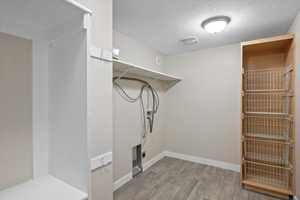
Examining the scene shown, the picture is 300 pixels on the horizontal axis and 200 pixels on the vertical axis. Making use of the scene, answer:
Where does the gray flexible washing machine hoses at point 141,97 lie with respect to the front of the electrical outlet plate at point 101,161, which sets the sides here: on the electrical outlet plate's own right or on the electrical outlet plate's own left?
on the electrical outlet plate's own left

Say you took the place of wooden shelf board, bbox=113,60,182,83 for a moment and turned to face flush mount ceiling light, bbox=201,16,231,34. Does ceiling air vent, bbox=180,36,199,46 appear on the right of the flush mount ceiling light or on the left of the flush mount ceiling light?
left

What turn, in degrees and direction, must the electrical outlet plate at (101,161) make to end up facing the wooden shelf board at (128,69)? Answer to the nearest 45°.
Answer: approximately 90° to its left

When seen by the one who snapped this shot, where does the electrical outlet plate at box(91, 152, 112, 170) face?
facing the viewer and to the right of the viewer
